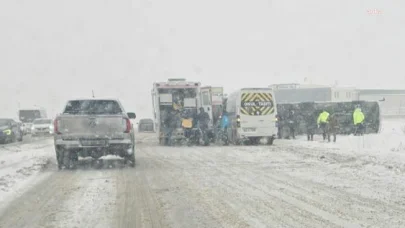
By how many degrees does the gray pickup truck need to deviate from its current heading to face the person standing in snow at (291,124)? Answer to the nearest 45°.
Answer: approximately 45° to its right

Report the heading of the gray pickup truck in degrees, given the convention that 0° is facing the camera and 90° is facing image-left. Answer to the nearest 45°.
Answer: approximately 180°

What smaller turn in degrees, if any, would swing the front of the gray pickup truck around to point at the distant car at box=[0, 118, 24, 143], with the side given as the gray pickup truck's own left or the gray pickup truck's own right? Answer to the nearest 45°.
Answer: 0° — it already faces it

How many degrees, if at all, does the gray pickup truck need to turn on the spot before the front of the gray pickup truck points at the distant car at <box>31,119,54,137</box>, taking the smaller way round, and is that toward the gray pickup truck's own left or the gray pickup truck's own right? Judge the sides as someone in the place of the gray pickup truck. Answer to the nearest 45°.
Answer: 0° — it already faces it

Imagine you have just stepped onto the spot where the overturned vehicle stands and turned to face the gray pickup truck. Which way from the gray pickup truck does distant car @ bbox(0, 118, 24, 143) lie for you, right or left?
right
